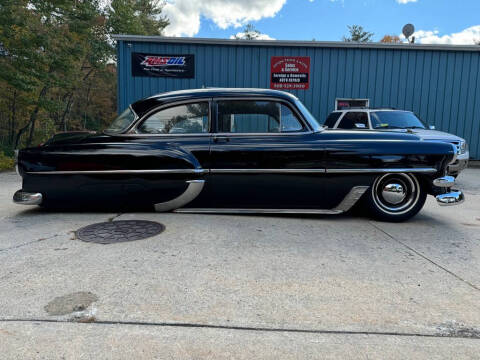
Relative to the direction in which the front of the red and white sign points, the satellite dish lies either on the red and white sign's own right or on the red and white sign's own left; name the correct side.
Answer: on the red and white sign's own left

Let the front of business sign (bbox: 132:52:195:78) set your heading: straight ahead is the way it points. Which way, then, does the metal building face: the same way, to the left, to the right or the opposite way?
the same way

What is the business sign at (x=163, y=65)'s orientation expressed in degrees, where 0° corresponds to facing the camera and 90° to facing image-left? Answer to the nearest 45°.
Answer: approximately 0°

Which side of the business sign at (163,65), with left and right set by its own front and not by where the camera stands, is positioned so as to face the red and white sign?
left

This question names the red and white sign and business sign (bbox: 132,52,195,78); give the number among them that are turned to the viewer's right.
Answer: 0

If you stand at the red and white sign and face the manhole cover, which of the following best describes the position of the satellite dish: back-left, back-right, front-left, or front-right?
back-left

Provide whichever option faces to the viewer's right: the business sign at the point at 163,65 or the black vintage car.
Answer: the black vintage car

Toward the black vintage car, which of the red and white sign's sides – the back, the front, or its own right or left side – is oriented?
front

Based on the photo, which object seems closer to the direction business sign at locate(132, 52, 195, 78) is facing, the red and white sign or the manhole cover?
the manhole cover

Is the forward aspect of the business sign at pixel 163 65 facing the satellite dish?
no

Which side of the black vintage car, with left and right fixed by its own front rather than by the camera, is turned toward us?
right

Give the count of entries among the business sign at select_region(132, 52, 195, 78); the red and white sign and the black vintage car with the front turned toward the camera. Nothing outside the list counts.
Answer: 2

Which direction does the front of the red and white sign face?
toward the camera

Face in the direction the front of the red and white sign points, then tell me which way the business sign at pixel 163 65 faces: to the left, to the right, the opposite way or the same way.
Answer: the same way

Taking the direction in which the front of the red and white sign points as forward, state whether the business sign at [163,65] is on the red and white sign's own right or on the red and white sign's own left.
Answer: on the red and white sign's own right

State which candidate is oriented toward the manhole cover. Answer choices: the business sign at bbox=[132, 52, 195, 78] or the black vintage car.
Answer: the business sign

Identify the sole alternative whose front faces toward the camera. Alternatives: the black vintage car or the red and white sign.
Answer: the red and white sign

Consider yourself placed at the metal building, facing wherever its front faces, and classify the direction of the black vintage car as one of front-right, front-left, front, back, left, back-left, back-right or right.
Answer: front
